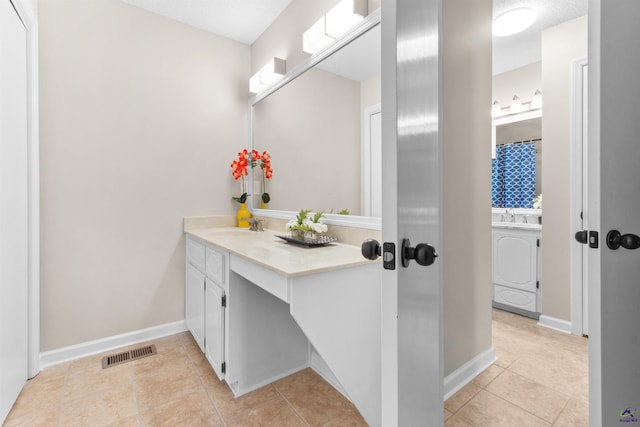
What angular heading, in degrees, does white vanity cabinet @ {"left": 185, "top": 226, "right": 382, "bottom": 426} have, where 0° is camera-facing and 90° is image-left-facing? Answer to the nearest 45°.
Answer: approximately 45°

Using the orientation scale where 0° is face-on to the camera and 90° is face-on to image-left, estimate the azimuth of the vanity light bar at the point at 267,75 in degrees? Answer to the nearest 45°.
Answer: approximately 45°

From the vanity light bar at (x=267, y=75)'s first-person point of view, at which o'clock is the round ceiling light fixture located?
The round ceiling light fixture is roughly at 9 o'clock from the vanity light bar.
